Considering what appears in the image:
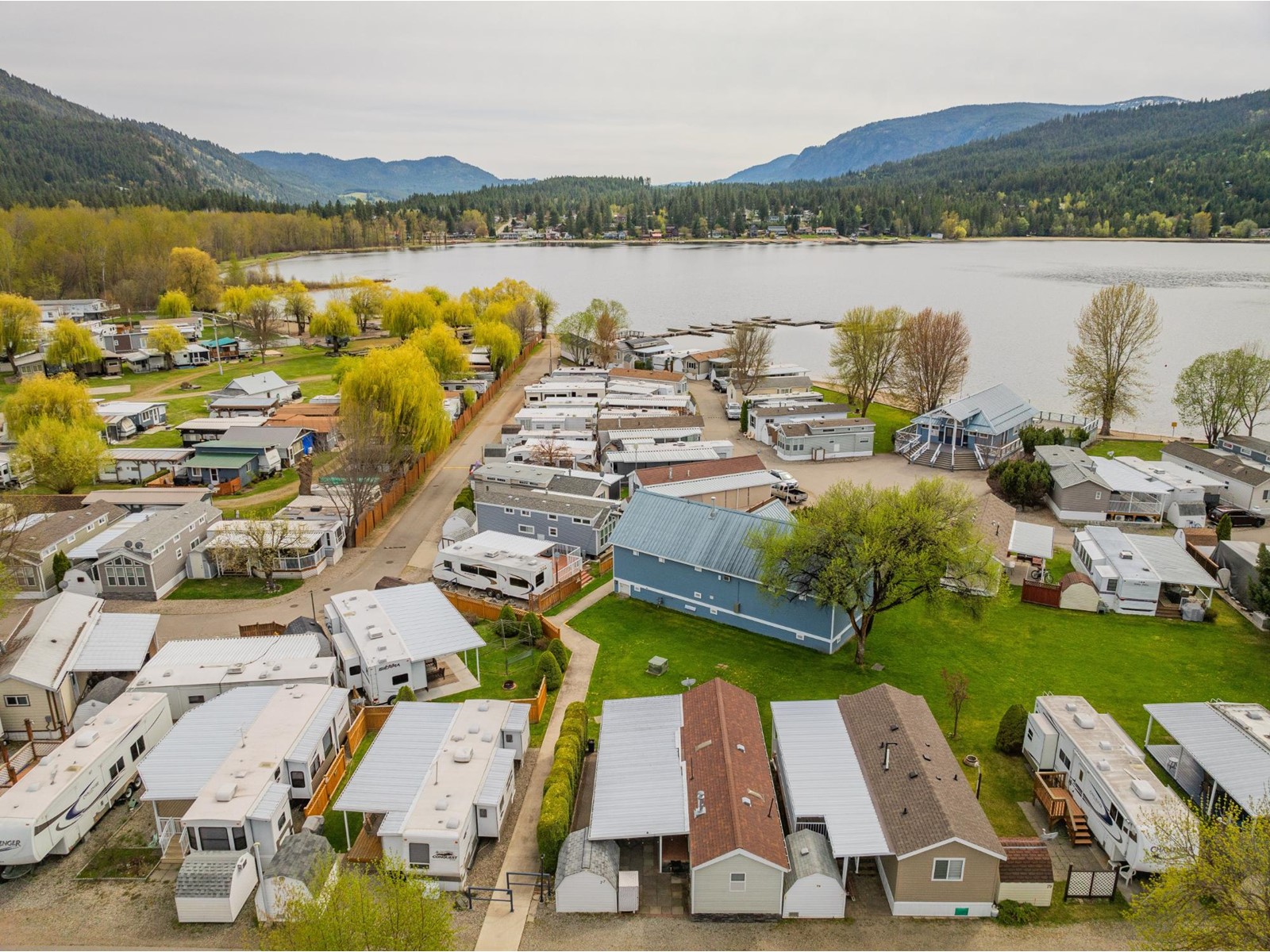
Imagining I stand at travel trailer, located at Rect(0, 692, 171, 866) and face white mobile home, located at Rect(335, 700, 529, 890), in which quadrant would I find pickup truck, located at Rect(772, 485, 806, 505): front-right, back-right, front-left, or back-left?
front-left

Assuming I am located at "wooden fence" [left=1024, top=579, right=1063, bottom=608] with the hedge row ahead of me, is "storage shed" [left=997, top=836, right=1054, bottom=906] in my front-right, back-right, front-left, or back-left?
front-left

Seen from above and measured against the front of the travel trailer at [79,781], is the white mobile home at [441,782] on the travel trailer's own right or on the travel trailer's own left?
on the travel trailer's own left

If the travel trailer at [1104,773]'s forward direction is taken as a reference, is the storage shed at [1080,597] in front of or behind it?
behind

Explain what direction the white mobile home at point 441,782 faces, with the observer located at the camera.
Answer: facing the viewer

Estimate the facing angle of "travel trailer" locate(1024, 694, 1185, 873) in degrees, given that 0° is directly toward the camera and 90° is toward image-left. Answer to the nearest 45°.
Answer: approximately 315°

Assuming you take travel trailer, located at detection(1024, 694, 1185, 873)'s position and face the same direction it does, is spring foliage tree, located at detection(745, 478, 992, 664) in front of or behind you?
behind

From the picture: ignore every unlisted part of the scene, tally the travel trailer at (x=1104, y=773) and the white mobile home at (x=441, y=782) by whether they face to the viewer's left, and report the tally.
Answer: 0

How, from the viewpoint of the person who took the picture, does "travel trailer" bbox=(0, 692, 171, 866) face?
facing the viewer and to the left of the viewer

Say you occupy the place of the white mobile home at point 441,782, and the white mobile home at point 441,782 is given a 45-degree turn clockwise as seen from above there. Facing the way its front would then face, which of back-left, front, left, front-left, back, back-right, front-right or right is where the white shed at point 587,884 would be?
left

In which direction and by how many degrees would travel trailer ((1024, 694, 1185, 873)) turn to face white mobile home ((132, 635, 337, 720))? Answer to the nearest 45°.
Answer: approximately 135° to its right

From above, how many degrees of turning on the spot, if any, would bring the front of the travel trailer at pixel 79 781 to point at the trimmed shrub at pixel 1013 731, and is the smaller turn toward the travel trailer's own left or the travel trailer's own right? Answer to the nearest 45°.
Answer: approximately 90° to the travel trailer's own left

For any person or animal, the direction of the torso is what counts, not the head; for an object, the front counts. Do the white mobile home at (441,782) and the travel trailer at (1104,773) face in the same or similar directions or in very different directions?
same or similar directions

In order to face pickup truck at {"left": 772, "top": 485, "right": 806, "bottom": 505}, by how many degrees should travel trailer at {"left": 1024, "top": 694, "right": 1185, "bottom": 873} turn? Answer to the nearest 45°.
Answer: approximately 180°

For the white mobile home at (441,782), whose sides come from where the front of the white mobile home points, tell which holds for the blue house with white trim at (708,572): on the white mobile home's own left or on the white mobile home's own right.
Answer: on the white mobile home's own left

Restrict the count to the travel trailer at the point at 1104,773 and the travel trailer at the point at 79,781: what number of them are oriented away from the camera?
0
